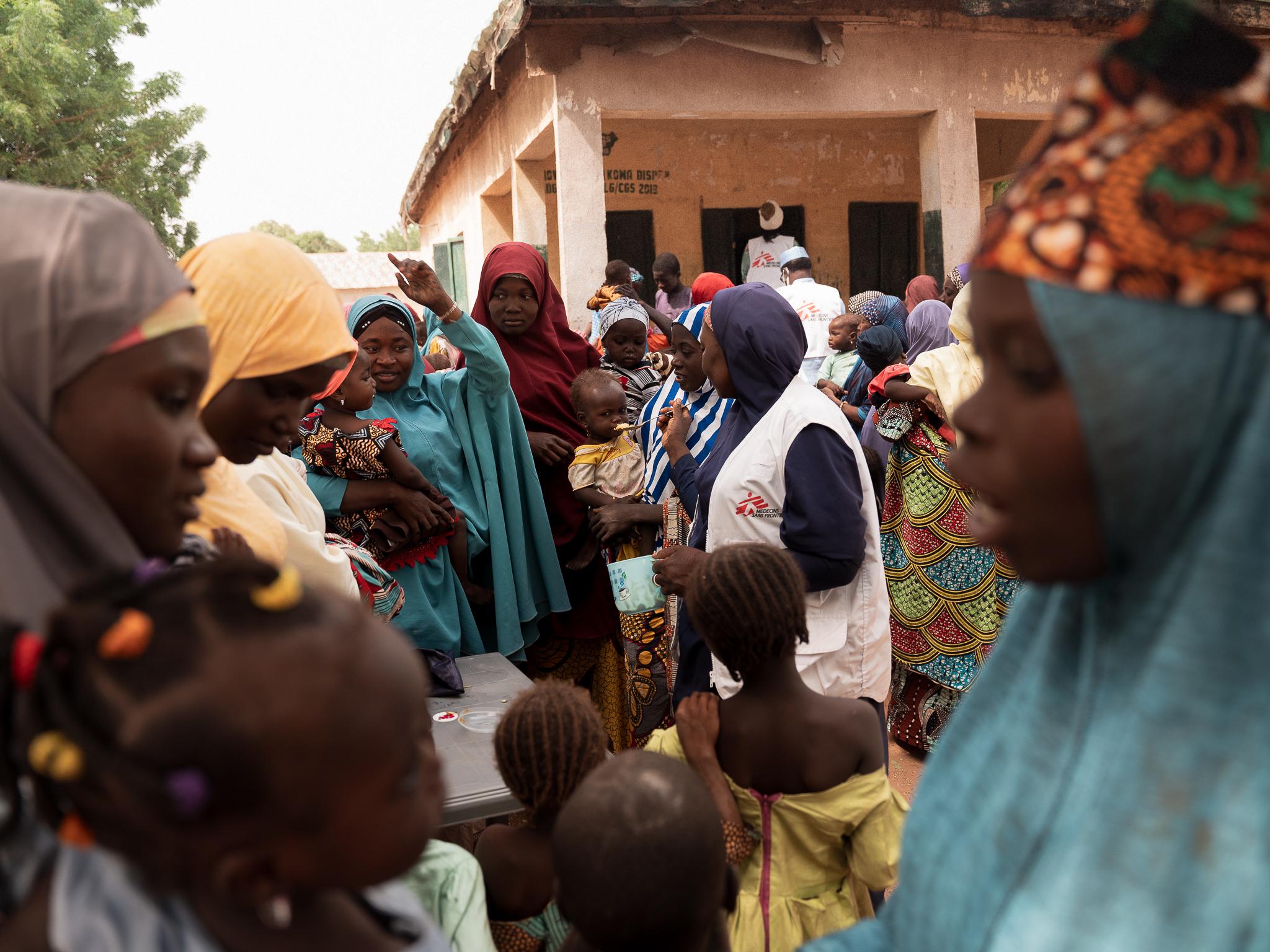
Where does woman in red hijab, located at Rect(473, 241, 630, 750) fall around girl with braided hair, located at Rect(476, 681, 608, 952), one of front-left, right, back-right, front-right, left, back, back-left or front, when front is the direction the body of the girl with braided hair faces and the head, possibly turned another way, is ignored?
front

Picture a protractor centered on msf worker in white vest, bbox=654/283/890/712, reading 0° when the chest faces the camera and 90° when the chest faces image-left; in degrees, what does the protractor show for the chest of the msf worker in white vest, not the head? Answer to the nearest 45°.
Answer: approximately 90°

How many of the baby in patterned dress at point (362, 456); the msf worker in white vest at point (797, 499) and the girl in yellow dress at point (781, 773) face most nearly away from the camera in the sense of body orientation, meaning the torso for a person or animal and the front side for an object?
1

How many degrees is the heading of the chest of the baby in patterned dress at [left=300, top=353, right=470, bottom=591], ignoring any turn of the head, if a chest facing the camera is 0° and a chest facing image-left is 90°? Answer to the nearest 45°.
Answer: approximately 315°

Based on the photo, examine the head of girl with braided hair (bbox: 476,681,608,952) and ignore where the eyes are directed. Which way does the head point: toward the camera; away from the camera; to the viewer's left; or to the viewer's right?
away from the camera

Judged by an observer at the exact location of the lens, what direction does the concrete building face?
facing the viewer

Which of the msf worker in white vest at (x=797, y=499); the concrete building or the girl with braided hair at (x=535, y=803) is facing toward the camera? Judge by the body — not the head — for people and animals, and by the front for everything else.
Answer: the concrete building

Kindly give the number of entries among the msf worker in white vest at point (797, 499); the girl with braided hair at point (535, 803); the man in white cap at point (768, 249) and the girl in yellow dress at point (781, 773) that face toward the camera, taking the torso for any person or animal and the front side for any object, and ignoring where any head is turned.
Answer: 0

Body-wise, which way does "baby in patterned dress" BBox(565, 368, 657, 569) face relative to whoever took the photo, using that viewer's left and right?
facing the viewer and to the right of the viewer

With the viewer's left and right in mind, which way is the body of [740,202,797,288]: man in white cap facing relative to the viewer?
facing away from the viewer

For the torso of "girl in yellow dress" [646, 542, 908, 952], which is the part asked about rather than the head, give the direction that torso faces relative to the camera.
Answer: away from the camera

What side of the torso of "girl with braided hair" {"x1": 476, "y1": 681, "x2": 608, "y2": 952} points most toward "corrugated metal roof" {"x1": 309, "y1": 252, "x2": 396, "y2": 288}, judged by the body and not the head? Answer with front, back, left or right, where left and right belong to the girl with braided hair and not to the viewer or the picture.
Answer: front

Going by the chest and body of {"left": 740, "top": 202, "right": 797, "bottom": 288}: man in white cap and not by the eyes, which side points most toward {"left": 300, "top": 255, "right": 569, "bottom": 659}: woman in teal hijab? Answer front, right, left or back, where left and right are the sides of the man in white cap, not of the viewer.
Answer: back

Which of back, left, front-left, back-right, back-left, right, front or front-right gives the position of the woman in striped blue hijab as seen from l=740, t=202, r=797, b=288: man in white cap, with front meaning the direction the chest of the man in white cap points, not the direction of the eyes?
back

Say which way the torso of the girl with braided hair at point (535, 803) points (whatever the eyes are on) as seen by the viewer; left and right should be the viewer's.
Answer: facing away from the viewer

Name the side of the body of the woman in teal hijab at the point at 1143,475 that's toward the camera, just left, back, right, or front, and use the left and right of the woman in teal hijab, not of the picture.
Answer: left

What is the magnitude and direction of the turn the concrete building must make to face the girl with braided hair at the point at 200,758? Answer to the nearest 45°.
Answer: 0° — it already faces them
